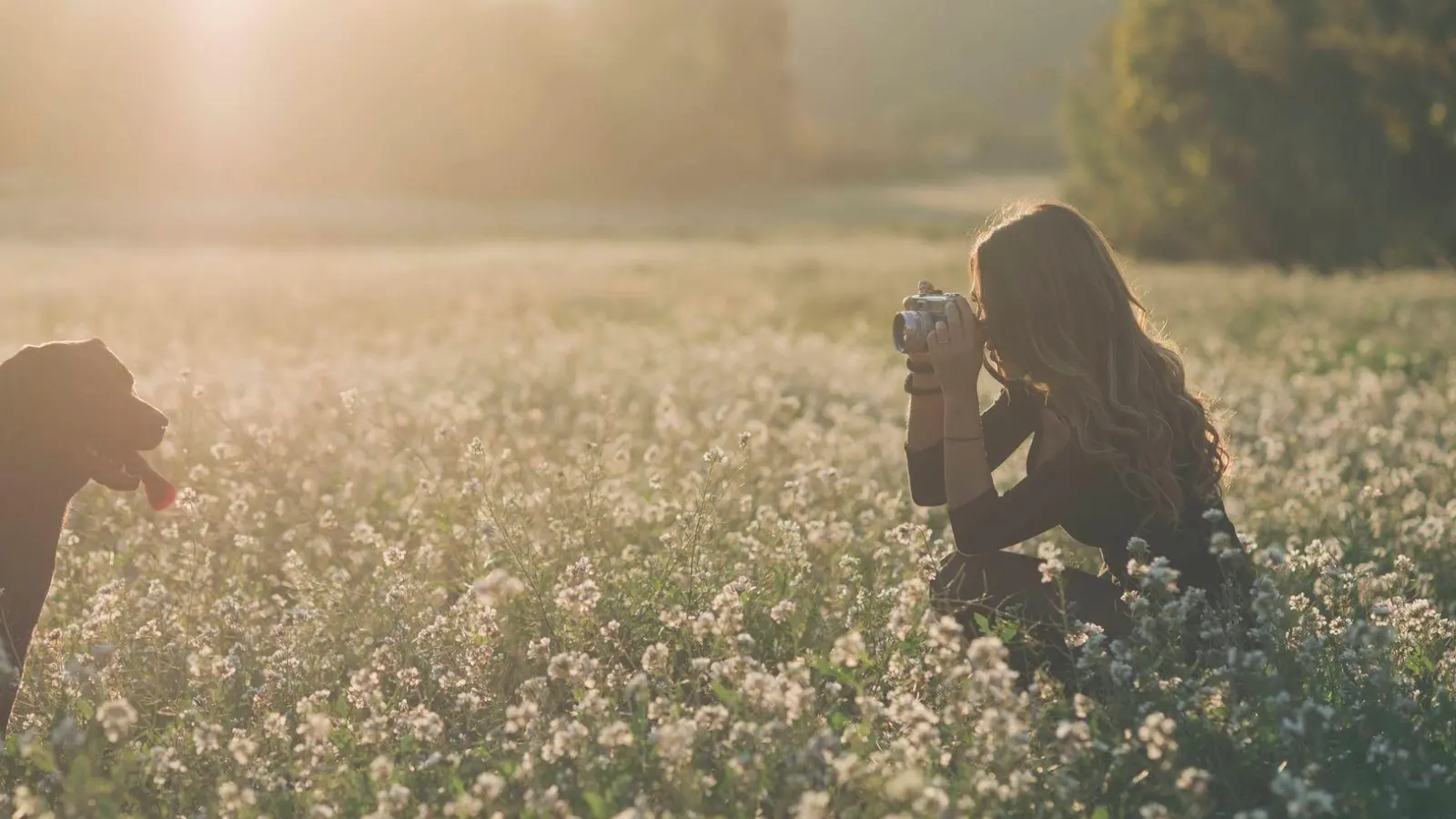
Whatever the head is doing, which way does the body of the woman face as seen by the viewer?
to the viewer's left

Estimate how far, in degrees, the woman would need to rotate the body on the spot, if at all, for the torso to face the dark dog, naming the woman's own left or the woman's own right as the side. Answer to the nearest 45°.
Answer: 0° — they already face it

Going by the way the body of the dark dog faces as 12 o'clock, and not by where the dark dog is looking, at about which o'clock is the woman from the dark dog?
The woman is roughly at 1 o'clock from the dark dog.

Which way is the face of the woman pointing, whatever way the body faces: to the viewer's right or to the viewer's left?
to the viewer's left

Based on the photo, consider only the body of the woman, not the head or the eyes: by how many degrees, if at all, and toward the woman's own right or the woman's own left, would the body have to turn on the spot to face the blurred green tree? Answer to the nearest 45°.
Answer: approximately 90° to the woman's own right

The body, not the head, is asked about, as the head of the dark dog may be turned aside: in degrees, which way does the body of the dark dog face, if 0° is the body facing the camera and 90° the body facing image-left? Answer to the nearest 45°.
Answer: approximately 270°

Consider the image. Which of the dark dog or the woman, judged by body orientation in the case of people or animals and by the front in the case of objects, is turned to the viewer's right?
the dark dog

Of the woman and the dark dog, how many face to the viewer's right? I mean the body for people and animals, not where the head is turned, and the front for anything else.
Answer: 1
